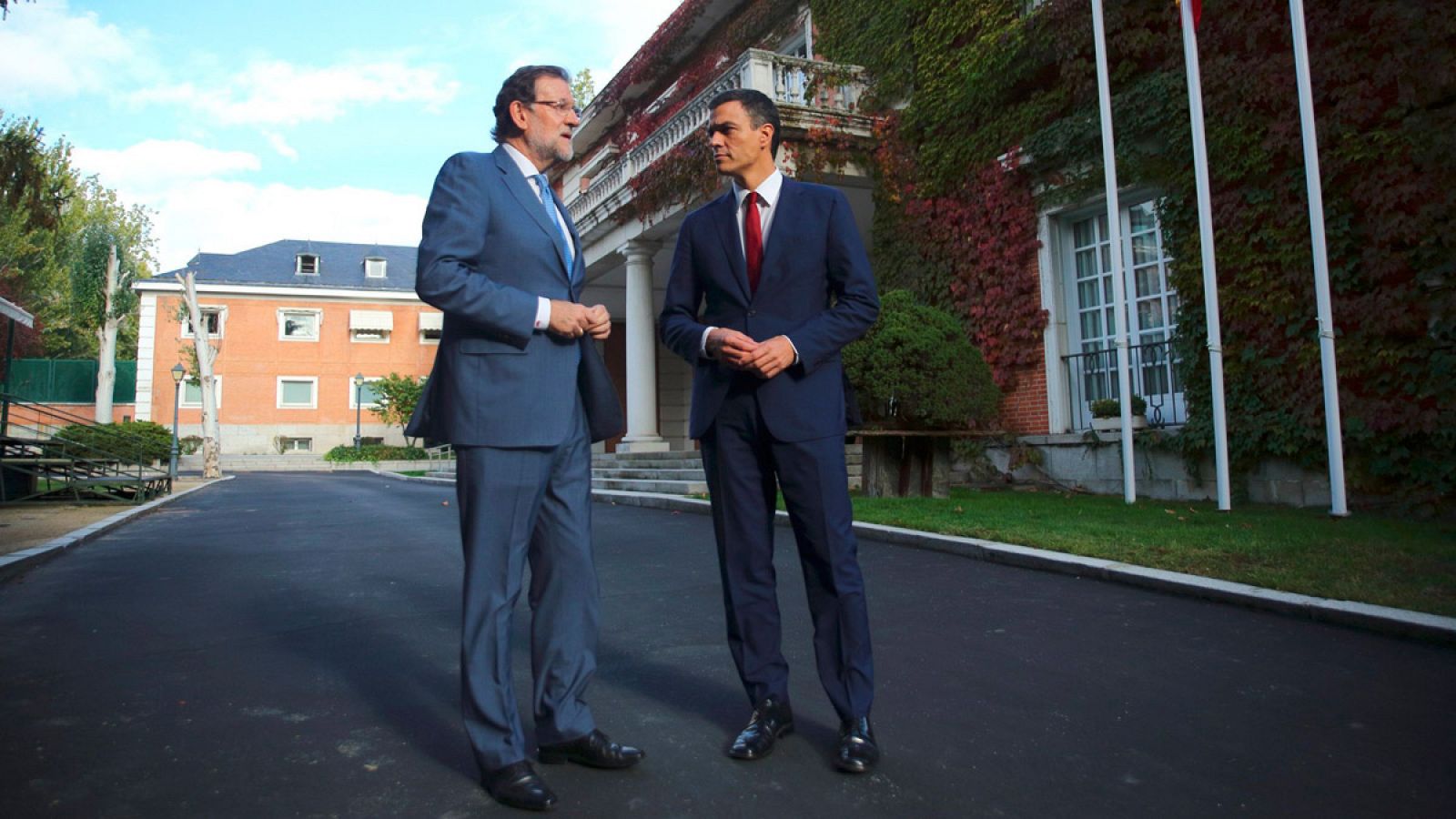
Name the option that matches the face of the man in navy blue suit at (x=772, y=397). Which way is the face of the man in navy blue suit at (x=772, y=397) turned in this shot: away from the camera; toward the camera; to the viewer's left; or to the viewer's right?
to the viewer's left

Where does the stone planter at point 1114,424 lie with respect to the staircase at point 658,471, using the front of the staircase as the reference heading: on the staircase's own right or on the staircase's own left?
on the staircase's own left

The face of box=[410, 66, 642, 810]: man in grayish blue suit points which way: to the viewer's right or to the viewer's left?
to the viewer's right

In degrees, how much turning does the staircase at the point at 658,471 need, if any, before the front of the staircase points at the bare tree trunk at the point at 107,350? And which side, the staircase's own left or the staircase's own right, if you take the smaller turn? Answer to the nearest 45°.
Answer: approximately 90° to the staircase's own right

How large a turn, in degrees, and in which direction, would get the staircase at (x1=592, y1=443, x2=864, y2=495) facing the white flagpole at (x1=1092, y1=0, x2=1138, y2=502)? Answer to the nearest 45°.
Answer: approximately 90° to its left

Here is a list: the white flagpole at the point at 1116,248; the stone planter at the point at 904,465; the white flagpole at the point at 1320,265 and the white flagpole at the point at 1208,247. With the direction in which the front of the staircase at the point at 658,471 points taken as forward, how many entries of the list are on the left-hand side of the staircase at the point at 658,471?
4

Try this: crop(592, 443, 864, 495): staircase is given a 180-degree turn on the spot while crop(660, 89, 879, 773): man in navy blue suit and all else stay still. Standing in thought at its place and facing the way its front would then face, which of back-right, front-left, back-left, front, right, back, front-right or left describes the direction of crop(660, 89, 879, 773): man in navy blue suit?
back-right

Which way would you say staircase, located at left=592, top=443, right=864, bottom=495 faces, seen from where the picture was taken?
facing the viewer and to the left of the viewer

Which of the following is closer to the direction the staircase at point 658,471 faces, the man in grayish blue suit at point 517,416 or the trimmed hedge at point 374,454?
the man in grayish blue suit

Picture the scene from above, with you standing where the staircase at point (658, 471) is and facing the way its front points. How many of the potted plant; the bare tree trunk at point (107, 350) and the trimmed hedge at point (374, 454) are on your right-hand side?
2

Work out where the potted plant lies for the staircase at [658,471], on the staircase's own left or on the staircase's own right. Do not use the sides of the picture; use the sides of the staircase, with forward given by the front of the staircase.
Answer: on the staircase's own left

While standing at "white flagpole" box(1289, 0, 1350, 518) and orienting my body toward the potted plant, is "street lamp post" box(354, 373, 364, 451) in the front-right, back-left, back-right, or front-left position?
front-left

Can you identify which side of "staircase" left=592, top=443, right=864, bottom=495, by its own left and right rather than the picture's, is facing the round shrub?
left

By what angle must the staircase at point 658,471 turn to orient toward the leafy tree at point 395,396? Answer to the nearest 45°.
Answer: approximately 90° to its right
